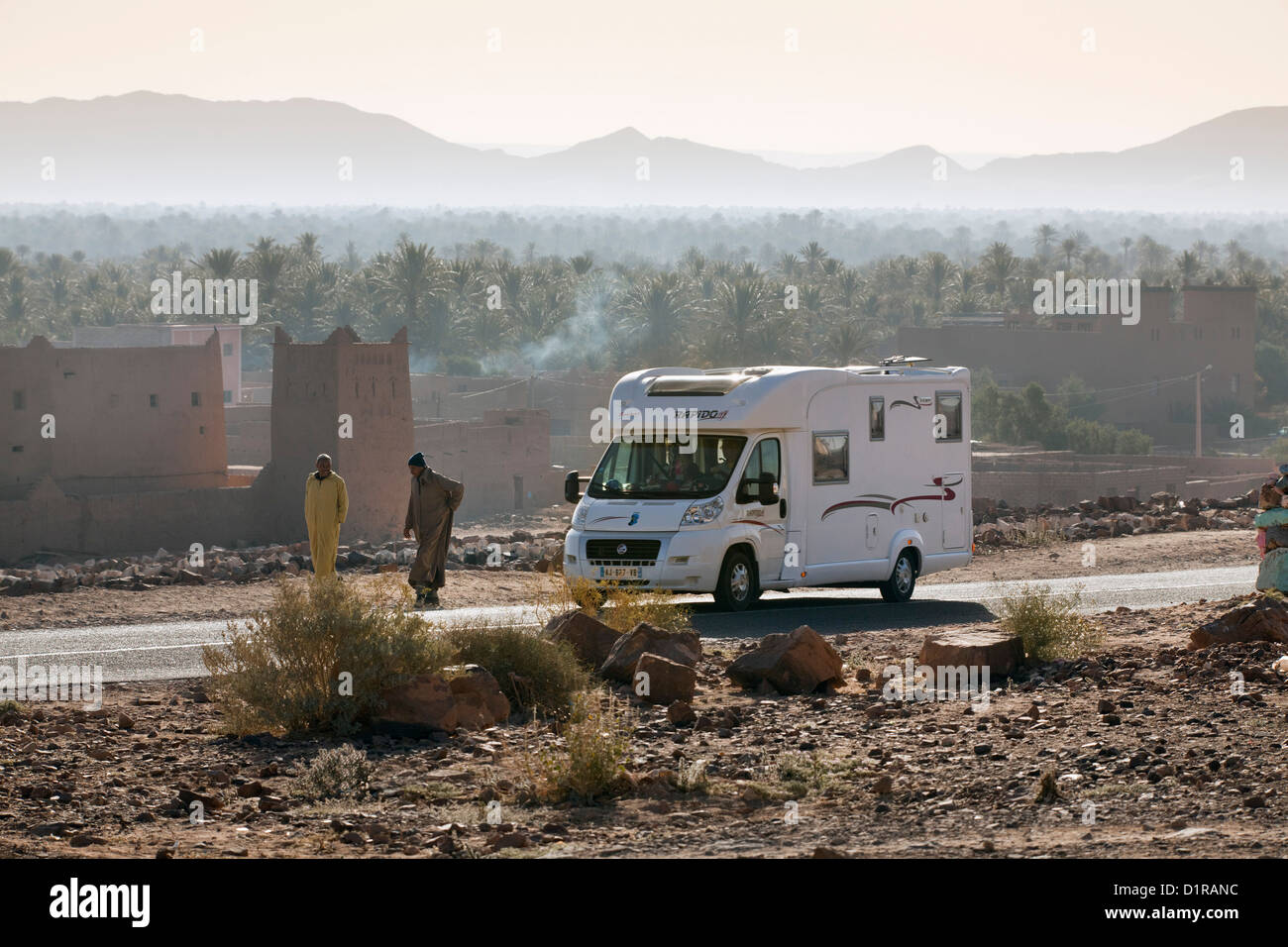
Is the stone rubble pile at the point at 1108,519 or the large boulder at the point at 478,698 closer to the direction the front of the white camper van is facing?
the large boulder

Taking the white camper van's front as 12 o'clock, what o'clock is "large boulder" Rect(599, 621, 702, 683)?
The large boulder is roughly at 11 o'clock from the white camper van.

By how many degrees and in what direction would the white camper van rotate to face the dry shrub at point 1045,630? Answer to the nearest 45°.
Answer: approximately 90° to its left

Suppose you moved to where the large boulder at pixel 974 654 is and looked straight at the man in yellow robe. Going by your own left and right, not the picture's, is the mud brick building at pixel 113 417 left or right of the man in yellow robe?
right

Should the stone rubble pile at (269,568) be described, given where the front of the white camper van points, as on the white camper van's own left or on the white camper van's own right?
on the white camper van's own right

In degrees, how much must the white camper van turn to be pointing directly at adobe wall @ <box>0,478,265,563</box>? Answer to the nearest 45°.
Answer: approximately 90° to its right

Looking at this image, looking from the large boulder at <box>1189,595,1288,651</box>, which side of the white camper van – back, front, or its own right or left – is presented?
left

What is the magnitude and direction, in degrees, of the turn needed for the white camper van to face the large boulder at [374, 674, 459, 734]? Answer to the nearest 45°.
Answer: approximately 45° to its left

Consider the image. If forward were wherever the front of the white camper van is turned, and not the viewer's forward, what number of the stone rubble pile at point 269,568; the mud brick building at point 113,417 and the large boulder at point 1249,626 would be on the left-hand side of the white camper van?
1

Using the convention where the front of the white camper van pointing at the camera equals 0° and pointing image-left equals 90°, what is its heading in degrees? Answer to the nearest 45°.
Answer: approximately 45°

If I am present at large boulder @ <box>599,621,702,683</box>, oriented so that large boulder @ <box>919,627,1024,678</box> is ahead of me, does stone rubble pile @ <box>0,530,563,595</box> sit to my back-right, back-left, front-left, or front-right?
back-left

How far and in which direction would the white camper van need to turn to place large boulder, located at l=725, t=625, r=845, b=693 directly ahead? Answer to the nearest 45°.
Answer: approximately 45° to its left

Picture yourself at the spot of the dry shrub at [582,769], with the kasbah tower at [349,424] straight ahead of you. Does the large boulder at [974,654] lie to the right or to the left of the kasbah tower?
right

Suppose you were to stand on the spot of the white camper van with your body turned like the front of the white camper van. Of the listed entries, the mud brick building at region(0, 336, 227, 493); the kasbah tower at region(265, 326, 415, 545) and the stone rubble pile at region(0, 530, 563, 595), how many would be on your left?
0

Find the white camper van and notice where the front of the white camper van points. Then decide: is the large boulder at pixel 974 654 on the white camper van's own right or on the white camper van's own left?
on the white camper van's own left

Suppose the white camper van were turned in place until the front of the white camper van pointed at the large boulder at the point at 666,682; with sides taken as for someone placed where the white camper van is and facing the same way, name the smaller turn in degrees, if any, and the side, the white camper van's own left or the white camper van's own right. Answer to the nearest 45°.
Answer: approximately 45° to the white camper van's own left
